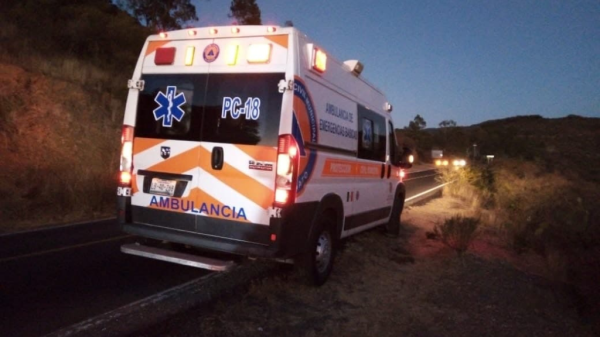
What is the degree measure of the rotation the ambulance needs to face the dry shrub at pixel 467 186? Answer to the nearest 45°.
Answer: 0° — it already faces it

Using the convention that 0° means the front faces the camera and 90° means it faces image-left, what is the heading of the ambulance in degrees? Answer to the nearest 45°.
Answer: approximately 225°

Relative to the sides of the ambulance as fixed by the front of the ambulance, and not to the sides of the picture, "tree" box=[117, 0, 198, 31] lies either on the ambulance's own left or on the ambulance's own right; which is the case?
on the ambulance's own left
